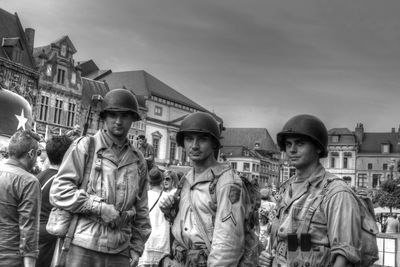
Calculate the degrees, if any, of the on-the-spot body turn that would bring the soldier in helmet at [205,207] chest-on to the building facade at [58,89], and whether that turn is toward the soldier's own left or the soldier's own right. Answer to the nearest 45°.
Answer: approximately 135° to the soldier's own right

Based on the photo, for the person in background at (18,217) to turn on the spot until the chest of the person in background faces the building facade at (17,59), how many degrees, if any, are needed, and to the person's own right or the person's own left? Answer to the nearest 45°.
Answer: approximately 45° to the person's own left

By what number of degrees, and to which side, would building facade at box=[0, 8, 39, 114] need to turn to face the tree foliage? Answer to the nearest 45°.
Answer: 0° — it already faces it

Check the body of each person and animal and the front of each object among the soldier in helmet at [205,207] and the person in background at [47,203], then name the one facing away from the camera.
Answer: the person in background

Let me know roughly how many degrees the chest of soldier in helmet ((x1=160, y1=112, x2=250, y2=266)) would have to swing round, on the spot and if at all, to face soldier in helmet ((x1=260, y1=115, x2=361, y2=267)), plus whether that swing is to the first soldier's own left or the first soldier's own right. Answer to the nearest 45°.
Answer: approximately 90° to the first soldier's own left

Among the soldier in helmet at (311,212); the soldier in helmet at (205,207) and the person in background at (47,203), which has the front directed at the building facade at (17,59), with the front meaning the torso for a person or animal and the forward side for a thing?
the person in background

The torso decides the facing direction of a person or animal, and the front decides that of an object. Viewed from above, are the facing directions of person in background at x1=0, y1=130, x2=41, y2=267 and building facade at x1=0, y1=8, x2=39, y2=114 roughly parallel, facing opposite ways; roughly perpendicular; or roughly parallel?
roughly perpendicular

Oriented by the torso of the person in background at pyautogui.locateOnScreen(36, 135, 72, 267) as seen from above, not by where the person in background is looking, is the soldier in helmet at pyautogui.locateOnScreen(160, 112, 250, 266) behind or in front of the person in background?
behind

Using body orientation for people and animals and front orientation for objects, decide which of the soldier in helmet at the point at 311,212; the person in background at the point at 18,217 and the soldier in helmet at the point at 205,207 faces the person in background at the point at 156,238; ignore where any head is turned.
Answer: the person in background at the point at 18,217

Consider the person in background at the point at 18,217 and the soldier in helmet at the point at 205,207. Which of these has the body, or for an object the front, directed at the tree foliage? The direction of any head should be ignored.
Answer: the person in background

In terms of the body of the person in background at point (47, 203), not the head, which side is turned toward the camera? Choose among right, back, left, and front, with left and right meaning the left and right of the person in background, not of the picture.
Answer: back
